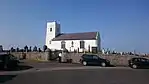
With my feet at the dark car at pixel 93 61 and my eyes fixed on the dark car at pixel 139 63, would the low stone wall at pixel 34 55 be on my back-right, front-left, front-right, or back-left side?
back-left

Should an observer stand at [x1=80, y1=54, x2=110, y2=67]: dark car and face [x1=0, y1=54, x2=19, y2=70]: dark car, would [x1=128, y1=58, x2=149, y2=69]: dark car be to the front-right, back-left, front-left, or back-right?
back-left
